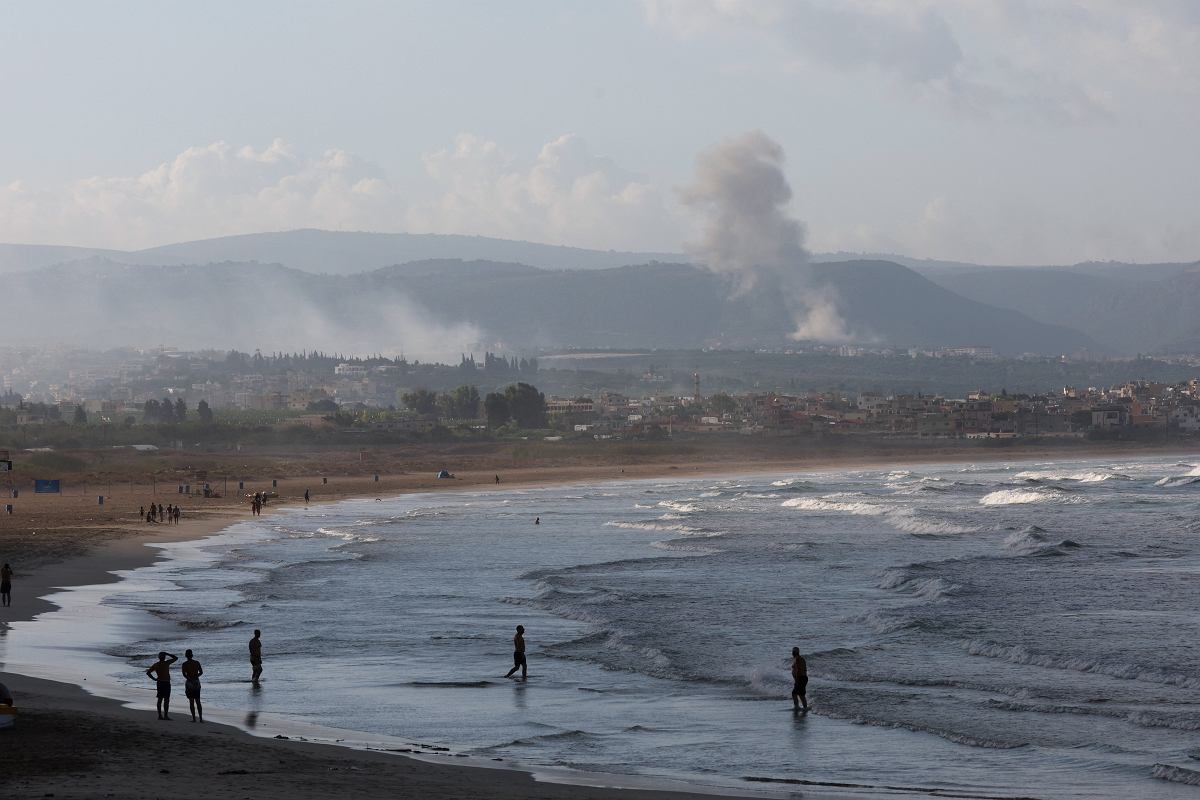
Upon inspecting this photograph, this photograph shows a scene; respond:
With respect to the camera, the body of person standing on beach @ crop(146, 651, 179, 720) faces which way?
away from the camera

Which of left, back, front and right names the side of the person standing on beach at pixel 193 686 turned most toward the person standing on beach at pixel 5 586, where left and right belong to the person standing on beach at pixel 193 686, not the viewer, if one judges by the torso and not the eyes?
front

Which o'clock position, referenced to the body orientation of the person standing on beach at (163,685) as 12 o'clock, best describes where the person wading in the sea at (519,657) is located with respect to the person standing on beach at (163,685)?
the person wading in the sea at (519,657) is roughly at 2 o'clock from the person standing on beach at (163,685).

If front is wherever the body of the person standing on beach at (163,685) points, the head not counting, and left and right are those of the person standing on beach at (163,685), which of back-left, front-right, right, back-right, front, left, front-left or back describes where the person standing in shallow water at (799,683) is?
right

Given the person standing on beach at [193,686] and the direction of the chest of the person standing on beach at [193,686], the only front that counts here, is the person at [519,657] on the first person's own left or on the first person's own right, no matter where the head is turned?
on the first person's own right

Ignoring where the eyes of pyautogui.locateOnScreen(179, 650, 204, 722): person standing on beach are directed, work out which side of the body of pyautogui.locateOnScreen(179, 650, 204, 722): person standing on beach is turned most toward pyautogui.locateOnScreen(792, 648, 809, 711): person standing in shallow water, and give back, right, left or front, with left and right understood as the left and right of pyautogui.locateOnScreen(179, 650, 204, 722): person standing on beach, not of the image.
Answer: right

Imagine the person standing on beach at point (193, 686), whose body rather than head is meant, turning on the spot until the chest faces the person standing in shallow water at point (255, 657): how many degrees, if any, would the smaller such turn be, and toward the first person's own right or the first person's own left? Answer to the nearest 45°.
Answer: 0° — they already face them

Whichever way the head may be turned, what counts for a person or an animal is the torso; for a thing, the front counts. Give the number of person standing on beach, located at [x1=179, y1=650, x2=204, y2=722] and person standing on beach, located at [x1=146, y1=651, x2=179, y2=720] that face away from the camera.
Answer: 2

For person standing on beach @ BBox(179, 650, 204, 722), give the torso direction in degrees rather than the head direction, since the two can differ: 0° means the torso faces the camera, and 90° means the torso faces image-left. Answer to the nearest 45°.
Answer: approximately 180°

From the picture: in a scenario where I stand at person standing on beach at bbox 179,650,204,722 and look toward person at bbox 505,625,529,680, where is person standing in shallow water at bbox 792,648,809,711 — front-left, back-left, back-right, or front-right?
front-right

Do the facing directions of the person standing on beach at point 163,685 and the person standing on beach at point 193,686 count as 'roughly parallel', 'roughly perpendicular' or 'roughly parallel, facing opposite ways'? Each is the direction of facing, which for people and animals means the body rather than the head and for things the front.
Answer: roughly parallel
